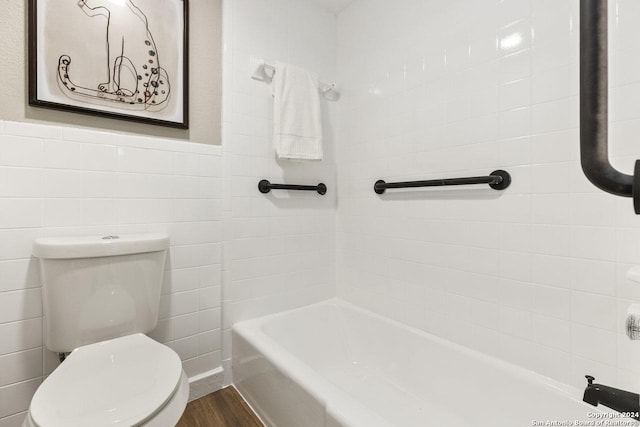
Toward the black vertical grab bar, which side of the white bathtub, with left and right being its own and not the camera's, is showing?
left

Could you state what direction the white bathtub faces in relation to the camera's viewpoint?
facing the viewer and to the left of the viewer

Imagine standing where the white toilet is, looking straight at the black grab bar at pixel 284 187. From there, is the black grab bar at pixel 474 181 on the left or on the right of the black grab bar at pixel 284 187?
right

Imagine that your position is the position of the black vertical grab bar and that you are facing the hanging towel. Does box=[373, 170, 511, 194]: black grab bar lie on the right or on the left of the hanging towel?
right

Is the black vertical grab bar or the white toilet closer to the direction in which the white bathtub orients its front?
the white toilet

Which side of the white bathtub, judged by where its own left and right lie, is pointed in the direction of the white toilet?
front
